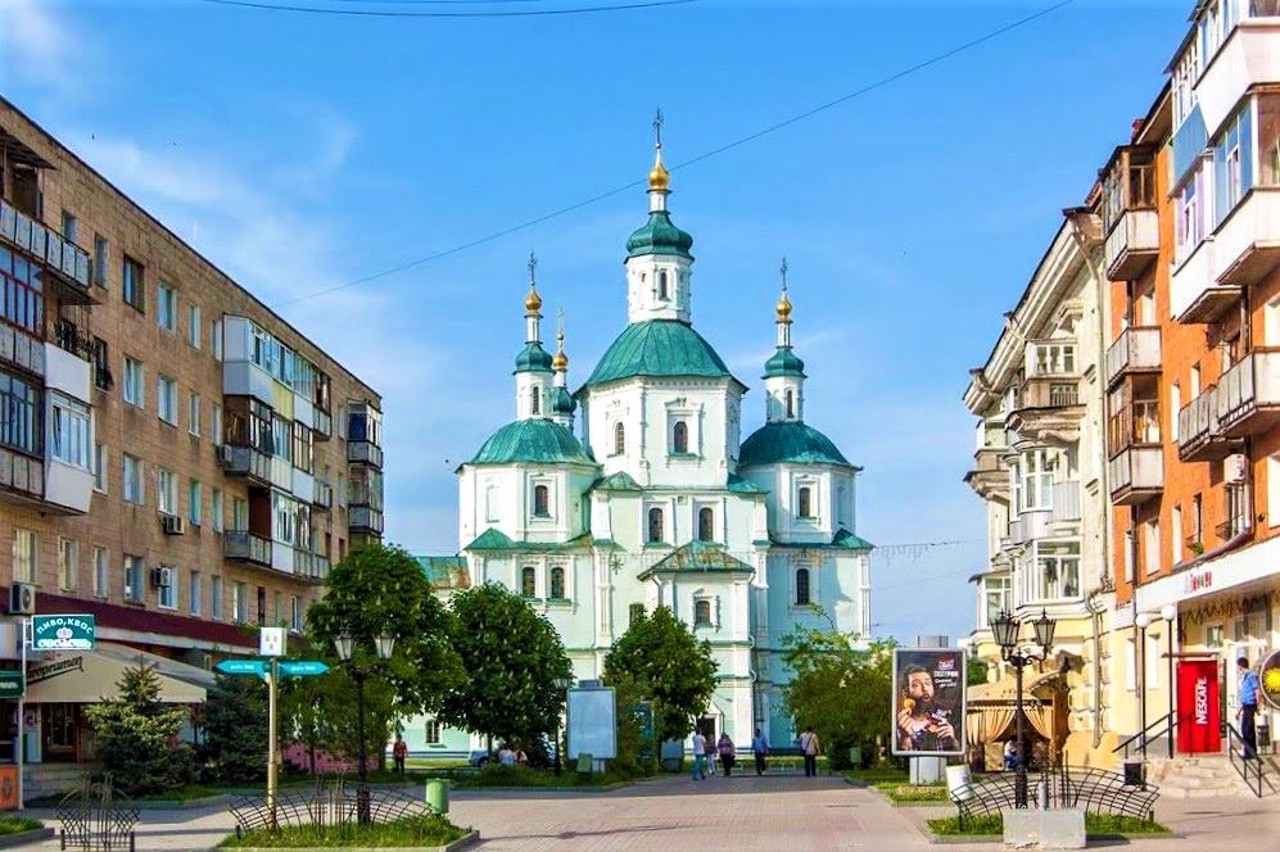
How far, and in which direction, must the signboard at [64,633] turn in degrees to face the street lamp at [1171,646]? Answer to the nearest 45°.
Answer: approximately 90° to its left

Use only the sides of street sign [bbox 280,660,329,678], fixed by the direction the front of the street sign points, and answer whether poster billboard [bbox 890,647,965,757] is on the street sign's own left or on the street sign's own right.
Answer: on the street sign's own left

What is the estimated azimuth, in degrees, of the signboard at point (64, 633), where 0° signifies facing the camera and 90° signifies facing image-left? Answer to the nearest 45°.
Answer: approximately 0°

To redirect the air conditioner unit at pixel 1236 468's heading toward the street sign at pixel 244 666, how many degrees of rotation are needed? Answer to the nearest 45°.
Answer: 0° — it already faces it

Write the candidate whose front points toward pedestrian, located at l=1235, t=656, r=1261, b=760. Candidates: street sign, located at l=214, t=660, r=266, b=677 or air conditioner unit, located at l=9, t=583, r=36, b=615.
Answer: the air conditioner unit

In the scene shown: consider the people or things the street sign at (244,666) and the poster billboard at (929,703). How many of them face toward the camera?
2

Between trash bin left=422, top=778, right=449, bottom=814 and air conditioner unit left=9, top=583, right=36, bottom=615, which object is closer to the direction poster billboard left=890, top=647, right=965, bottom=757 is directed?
the trash bin
